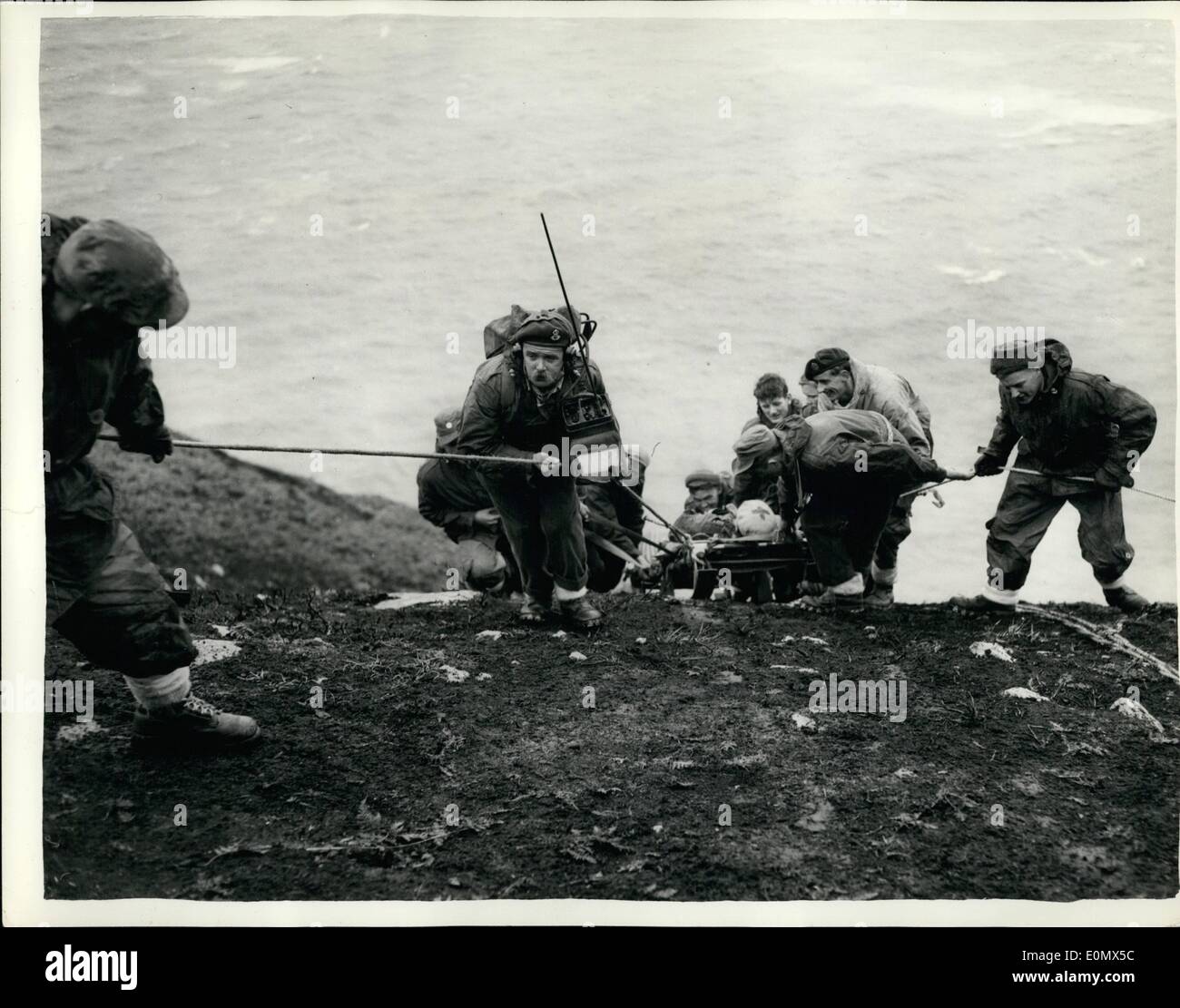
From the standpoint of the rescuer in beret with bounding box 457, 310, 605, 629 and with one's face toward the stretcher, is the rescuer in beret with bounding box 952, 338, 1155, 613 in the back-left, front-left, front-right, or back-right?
front-right

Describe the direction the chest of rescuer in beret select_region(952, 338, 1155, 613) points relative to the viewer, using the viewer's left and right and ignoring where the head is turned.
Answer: facing the viewer and to the left of the viewer

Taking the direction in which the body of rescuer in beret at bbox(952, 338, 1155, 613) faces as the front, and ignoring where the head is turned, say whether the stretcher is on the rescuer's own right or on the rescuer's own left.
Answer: on the rescuer's own right

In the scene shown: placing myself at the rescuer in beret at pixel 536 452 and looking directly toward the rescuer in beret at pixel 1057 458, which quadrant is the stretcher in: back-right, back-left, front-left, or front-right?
front-left

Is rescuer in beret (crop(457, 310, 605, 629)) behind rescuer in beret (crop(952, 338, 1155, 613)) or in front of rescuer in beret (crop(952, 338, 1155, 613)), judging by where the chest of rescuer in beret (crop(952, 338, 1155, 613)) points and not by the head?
in front
